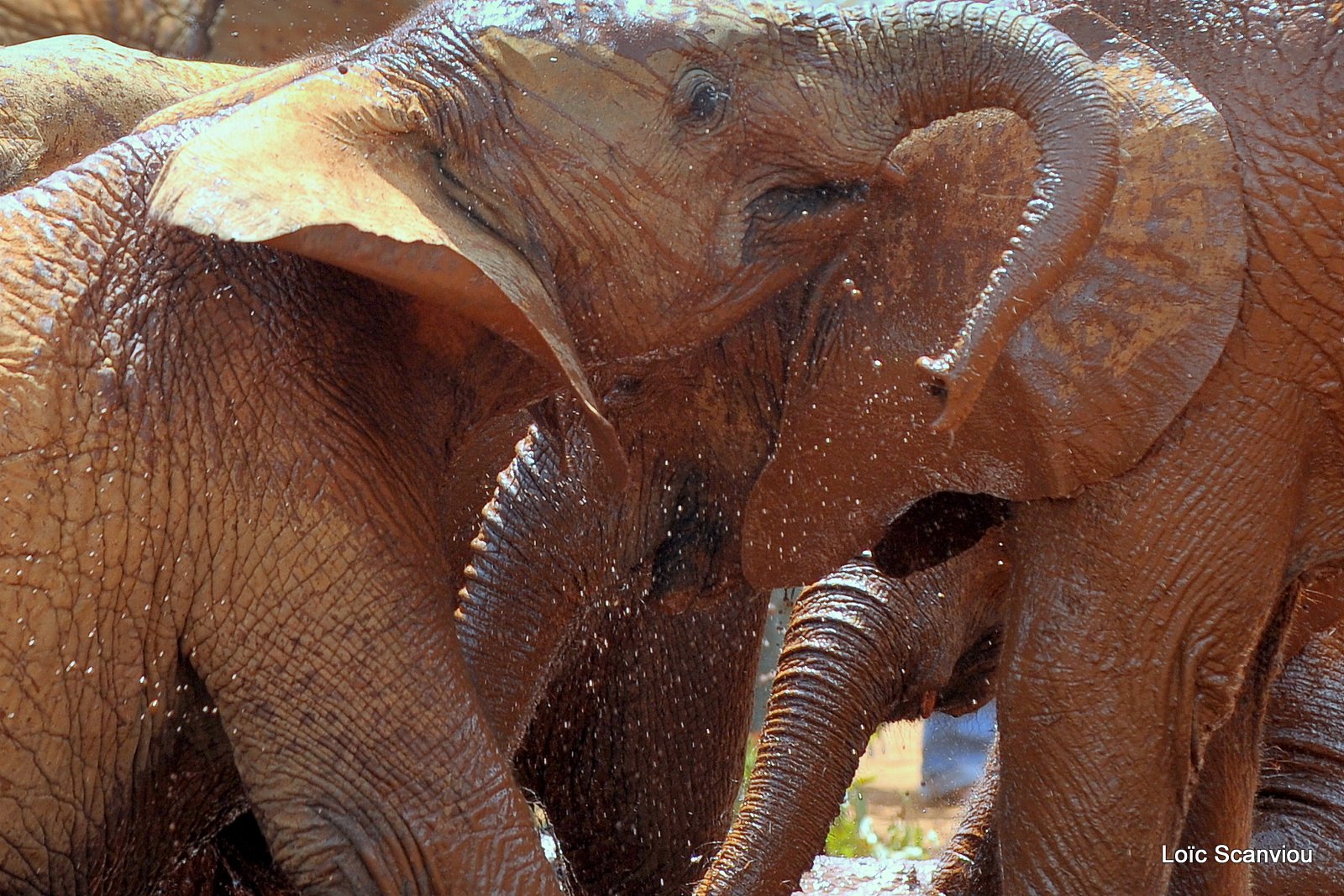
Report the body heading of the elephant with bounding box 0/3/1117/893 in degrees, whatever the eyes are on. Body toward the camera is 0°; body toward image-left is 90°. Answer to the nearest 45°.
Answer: approximately 270°

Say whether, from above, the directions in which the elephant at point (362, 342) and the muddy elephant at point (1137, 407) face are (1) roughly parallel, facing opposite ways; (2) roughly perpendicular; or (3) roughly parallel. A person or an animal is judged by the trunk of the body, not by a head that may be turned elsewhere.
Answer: roughly parallel, facing opposite ways

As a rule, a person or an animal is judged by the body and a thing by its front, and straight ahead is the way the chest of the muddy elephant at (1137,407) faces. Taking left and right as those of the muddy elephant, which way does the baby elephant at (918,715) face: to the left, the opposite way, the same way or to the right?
the same way

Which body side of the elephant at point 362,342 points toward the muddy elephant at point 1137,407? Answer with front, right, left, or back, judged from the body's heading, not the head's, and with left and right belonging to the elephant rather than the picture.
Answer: front

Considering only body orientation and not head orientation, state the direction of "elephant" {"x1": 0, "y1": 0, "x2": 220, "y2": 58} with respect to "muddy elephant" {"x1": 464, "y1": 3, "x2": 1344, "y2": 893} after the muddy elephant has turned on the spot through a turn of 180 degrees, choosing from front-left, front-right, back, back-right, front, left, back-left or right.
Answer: back-left

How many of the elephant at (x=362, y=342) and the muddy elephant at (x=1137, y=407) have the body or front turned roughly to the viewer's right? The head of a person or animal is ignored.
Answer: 1

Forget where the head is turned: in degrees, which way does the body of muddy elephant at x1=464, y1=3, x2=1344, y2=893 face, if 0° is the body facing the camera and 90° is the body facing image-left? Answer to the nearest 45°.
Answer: approximately 90°

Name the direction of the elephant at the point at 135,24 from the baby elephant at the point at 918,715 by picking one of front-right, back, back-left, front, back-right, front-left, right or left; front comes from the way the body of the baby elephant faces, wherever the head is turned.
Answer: front-right

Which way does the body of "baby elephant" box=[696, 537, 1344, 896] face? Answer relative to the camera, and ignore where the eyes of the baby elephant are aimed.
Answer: to the viewer's left

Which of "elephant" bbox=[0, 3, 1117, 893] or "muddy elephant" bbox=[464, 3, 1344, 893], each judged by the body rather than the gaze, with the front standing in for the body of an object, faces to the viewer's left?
the muddy elephant

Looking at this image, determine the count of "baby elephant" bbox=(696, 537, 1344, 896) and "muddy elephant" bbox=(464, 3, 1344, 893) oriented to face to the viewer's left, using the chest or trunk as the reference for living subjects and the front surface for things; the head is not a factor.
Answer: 2
